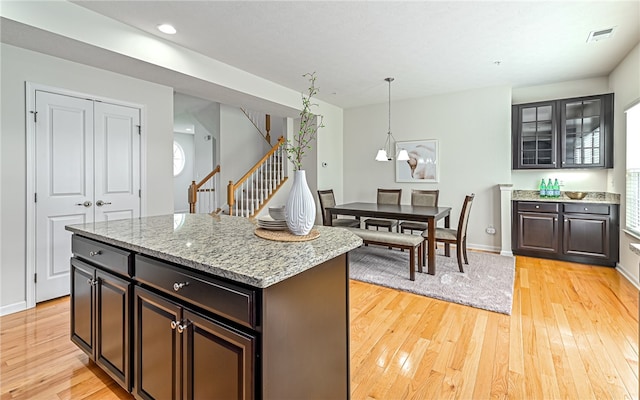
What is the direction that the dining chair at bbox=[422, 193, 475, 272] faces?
to the viewer's left

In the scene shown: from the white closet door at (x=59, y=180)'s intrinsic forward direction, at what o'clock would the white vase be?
The white vase is roughly at 1 o'clock from the white closet door.

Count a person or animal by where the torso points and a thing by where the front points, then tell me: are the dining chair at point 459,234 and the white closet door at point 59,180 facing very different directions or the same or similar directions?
very different directions

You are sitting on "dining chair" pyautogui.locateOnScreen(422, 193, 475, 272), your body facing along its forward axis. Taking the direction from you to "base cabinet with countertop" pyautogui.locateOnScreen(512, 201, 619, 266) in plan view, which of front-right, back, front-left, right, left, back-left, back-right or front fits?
back-right

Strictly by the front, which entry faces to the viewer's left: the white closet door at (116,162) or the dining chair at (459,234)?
the dining chair

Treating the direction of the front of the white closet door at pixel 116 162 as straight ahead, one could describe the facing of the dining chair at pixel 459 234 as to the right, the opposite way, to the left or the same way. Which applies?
the opposite way

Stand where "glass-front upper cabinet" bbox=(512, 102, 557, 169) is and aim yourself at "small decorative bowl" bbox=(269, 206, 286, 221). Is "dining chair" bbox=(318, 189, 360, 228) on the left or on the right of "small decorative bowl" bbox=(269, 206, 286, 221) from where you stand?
right
